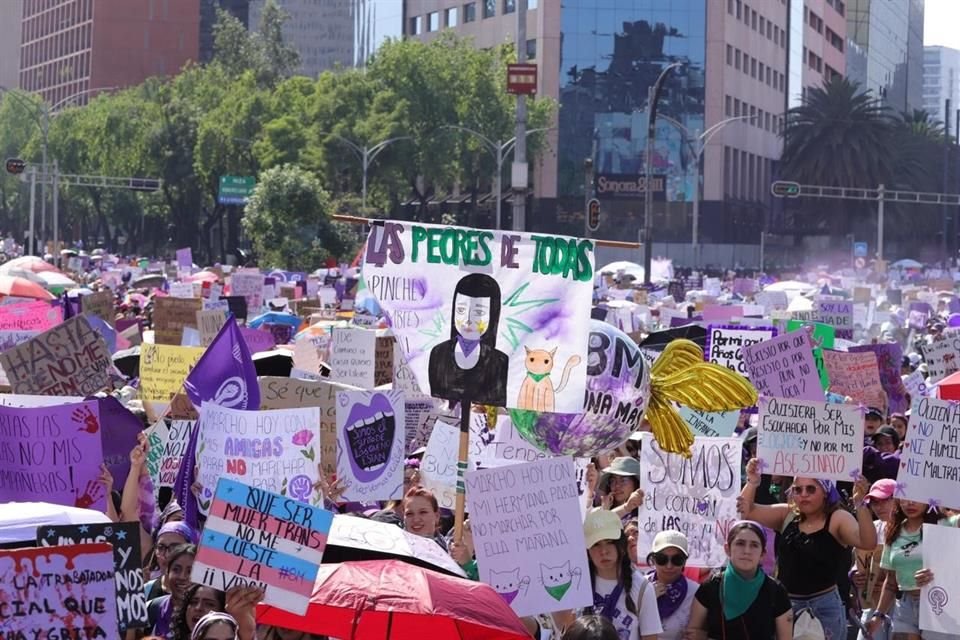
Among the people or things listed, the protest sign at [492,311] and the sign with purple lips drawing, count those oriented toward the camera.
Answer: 2

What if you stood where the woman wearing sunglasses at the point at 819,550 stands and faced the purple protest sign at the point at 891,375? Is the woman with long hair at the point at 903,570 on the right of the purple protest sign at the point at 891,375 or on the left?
right

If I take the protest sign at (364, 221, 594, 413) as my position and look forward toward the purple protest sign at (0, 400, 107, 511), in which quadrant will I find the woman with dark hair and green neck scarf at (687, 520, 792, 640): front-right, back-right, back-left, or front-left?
back-left

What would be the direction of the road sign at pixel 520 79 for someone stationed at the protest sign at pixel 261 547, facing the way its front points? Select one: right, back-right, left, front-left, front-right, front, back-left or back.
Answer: back

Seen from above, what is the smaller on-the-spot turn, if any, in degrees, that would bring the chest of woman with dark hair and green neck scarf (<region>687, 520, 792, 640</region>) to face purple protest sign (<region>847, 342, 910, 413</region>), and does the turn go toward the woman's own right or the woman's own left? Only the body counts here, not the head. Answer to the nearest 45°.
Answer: approximately 180°
